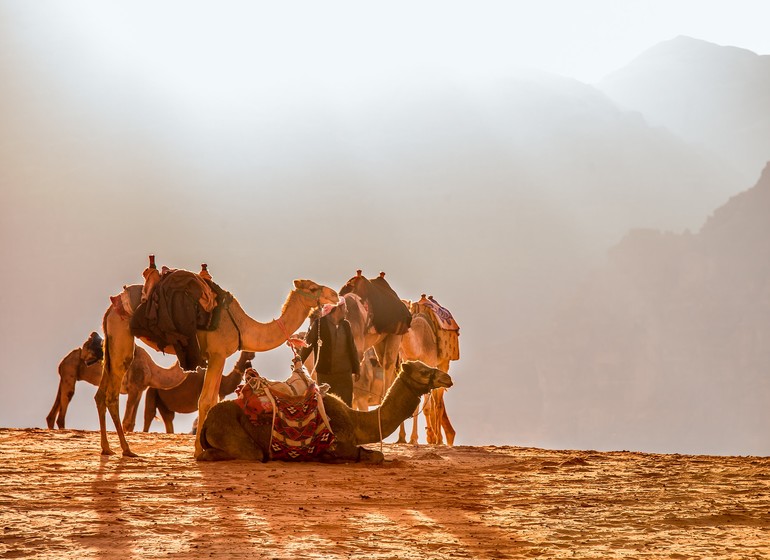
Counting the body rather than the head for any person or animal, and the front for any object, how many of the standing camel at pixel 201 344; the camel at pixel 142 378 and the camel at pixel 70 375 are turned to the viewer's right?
3

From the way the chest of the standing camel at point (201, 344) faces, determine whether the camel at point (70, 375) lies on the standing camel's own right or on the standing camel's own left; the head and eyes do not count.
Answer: on the standing camel's own left

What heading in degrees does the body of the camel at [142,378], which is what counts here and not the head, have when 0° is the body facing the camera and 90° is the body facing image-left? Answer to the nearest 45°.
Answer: approximately 270°

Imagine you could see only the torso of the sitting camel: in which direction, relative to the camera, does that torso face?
to the viewer's right

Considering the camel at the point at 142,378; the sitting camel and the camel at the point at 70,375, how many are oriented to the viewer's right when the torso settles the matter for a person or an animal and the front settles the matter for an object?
3

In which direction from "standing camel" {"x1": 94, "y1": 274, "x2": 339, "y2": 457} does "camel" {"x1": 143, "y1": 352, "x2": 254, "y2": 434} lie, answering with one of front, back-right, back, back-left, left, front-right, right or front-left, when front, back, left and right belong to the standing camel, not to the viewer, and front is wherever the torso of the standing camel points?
left

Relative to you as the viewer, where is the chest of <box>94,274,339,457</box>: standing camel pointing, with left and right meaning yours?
facing to the right of the viewer

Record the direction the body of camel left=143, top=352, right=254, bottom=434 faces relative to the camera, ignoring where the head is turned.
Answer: to the viewer's right

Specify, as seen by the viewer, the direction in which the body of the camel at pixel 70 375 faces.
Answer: to the viewer's right

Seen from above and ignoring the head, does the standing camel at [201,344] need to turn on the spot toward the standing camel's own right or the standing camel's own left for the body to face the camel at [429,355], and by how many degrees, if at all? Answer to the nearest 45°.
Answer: approximately 45° to the standing camel's own left
